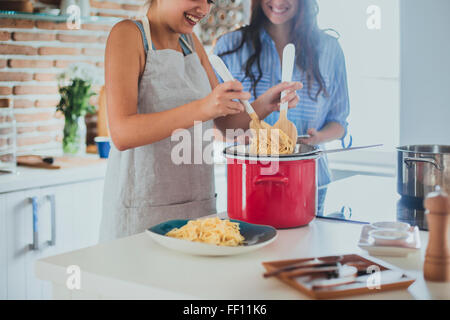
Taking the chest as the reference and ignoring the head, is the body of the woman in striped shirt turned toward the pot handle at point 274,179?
yes

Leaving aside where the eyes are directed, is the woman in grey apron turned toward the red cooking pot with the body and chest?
yes

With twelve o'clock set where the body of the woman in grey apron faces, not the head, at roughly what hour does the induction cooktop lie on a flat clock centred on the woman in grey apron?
The induction cooktop is roughly at 11 o'clock from the woman in grey apron.

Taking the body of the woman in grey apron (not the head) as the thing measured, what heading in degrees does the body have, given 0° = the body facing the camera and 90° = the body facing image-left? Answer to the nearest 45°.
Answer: approximately 315°

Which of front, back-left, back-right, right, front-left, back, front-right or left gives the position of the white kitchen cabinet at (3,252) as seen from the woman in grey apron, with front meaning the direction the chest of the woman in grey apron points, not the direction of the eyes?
back

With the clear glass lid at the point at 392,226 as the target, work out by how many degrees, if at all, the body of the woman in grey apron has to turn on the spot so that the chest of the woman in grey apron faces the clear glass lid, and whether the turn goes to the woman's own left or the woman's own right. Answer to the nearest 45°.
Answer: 0° — they already face it

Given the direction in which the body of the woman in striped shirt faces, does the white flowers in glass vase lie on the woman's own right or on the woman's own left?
on the woman's own right

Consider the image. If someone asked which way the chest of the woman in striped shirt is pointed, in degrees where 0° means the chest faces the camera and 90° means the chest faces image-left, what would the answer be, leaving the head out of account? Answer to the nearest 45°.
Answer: approximately 0°

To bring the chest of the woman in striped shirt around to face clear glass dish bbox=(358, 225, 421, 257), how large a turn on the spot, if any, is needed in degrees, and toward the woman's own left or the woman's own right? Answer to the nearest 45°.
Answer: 0° — they already face it
